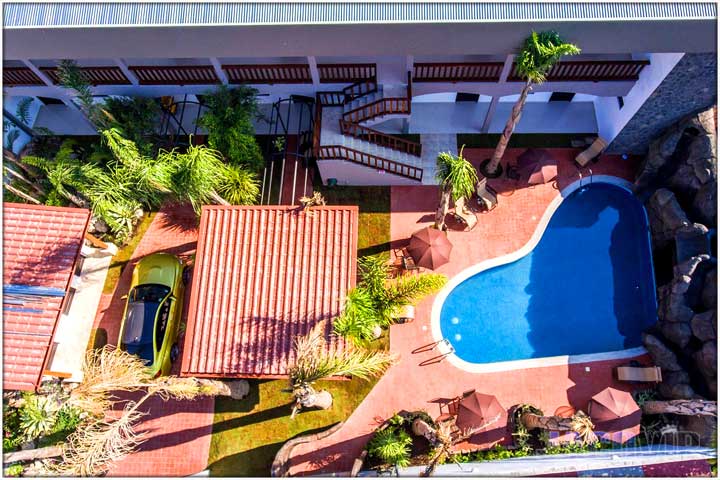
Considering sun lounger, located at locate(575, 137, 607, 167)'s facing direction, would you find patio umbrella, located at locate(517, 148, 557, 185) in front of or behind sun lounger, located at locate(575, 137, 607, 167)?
in front

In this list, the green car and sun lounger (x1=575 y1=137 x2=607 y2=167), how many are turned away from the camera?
1

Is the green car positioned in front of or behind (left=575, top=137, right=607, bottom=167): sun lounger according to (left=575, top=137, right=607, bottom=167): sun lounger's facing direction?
in front

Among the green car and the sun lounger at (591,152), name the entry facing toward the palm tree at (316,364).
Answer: the sun lounger

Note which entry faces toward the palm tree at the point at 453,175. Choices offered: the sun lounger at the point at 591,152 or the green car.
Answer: the sun lounger

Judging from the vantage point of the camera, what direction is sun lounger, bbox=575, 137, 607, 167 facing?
facing the viewer and to the left of the viewer

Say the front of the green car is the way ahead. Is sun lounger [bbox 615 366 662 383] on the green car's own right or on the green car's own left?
on the green car's own right

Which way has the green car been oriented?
away from the camera

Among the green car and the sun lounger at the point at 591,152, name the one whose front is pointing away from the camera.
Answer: the green car

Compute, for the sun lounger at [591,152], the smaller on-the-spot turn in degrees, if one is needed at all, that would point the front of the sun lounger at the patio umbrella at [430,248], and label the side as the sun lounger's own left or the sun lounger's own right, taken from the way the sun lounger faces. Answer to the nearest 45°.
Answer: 0° — it already faces it

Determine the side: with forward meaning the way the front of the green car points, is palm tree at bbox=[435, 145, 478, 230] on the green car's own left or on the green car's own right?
on the green car's own right

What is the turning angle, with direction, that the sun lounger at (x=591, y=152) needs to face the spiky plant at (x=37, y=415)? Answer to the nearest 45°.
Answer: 0° — it already faces it
